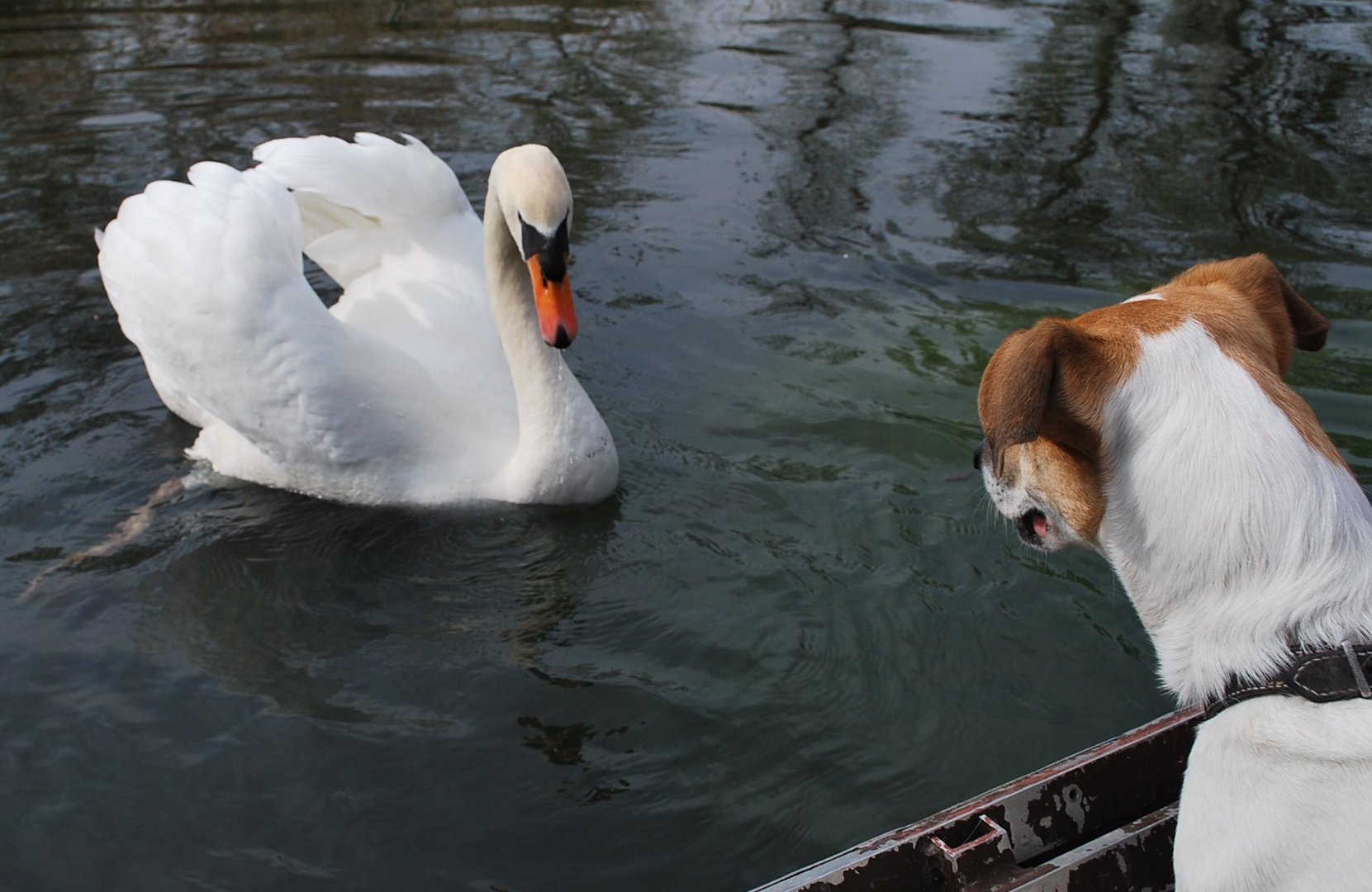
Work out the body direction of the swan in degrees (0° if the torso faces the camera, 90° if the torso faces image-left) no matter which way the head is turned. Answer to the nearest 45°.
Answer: approximately 315°

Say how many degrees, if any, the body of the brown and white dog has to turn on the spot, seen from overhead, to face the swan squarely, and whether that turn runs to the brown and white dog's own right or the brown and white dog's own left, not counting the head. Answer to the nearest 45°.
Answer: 0° — it already faces it

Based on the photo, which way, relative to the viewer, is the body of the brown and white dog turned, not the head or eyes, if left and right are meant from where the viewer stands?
facing away from the viewer and to the left of the viewer

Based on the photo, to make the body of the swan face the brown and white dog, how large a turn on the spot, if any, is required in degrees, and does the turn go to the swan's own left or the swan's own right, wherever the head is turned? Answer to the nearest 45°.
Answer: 0° — it already faces it
